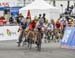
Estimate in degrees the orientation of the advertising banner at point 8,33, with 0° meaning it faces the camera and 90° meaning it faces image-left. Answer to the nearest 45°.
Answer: approximately 0°
